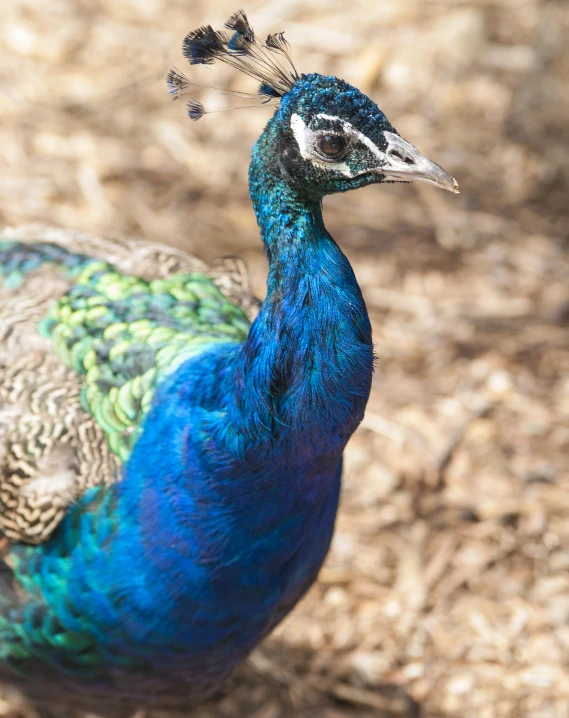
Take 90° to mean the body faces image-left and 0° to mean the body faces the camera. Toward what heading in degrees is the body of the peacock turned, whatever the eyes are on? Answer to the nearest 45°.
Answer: approximately 270°
